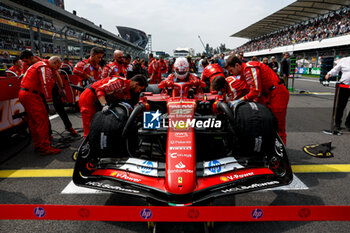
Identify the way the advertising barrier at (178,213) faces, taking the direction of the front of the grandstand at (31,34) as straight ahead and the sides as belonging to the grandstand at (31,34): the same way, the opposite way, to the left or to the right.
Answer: to the right

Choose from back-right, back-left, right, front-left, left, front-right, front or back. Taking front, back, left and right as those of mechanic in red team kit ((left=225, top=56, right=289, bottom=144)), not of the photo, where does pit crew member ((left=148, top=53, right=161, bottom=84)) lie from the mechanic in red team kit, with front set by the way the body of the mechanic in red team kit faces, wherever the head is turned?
front-right

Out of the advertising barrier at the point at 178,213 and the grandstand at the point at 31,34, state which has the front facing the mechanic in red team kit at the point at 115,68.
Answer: the grandstand

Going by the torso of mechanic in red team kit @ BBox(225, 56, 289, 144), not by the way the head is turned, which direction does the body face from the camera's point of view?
to the viewer's left

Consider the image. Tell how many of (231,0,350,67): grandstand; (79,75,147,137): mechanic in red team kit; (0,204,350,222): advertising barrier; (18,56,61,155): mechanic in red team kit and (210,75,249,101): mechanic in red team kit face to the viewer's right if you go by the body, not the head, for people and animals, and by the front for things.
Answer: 2

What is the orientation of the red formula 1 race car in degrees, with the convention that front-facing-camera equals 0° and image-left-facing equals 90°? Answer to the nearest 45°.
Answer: approximately 0°

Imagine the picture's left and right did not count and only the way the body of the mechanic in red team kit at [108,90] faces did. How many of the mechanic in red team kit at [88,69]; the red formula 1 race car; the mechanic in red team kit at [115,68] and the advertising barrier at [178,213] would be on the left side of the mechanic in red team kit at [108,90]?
2

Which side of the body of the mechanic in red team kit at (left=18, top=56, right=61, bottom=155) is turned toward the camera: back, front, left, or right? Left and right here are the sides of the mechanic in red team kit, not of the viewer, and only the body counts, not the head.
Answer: right

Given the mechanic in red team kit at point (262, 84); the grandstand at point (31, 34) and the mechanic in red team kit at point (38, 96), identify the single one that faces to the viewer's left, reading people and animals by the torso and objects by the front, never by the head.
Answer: the mechanic in red team kit at point (262, 84)

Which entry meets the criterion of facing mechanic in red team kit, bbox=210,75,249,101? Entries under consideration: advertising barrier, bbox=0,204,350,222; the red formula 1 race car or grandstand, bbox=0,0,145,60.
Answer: the grandstand

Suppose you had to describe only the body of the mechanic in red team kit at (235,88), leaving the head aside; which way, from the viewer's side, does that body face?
to the viewer's left

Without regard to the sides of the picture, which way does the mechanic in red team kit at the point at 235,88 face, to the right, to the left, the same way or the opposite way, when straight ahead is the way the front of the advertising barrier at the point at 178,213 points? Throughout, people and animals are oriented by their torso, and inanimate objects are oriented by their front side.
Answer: to the right

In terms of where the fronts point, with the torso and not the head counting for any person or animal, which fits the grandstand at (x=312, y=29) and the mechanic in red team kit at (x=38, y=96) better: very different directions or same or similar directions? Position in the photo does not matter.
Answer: very different directions

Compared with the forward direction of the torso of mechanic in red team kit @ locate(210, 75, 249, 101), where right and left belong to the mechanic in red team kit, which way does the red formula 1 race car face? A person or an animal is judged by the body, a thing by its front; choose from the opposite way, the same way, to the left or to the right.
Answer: to the left

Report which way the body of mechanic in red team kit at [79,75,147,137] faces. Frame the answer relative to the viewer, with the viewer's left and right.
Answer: facing to the right of the viewer
